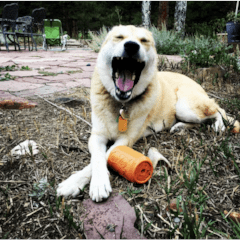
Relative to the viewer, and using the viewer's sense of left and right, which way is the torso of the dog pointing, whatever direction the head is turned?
facing the viewer and to the left of the viewer

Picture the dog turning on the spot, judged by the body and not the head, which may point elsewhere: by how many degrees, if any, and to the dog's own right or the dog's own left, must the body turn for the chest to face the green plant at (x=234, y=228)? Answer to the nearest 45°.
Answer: approximately 90° to the dog's own left

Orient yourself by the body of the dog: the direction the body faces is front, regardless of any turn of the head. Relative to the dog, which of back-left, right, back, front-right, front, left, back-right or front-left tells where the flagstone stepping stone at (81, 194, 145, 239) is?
front-left

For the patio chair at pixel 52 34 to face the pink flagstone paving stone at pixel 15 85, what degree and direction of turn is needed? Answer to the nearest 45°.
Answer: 0° — it already faces it

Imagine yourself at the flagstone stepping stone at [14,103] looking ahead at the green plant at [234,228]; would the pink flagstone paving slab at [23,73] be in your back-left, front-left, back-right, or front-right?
back-left

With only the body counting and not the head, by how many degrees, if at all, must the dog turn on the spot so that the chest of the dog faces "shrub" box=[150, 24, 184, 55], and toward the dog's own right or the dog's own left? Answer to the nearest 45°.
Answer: approximately 135° to the dog's own right

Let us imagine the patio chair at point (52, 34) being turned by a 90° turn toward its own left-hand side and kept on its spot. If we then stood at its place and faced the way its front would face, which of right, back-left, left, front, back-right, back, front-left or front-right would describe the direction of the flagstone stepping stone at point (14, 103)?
right

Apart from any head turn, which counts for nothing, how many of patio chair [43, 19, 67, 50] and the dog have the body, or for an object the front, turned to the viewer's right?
0

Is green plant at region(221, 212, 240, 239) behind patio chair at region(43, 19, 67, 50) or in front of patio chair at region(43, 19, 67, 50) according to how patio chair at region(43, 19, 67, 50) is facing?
in front

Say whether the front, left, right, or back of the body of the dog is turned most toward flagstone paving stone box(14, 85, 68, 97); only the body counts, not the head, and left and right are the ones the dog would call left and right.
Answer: right

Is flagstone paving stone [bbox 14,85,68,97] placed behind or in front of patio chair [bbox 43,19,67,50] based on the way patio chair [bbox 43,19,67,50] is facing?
in front

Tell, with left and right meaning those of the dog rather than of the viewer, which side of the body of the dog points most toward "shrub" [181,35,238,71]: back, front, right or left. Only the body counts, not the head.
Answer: back

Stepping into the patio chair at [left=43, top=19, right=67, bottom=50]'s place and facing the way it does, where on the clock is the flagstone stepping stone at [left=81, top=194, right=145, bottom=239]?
The flagstone stepping stone is roughly at 12 o'clock from the patio chair.

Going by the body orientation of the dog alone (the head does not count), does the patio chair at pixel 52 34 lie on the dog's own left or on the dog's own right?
on the dog's own right

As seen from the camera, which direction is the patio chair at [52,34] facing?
toward the camera
